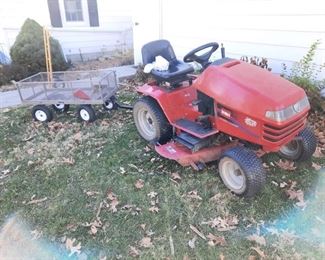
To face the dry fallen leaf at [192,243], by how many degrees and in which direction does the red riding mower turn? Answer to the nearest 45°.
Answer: approximately 45° to its right

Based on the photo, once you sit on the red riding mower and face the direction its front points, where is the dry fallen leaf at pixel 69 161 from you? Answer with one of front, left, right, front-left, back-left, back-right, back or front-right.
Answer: back-right

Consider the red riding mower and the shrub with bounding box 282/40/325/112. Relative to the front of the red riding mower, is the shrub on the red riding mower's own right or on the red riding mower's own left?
on the red riding mower's own left

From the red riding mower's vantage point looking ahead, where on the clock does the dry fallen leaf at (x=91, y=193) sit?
The dry fallen leaf is roughly at 4 o'clock from the red riding mower.

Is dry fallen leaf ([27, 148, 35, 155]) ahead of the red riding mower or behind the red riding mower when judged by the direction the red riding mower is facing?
behind

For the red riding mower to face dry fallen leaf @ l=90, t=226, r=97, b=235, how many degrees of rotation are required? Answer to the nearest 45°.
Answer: approximately 90° to its right

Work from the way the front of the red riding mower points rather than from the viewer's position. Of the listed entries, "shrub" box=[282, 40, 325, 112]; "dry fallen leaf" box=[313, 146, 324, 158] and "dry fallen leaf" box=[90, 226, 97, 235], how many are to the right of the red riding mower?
1

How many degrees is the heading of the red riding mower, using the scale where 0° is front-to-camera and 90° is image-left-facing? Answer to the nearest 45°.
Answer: approximately 315°
